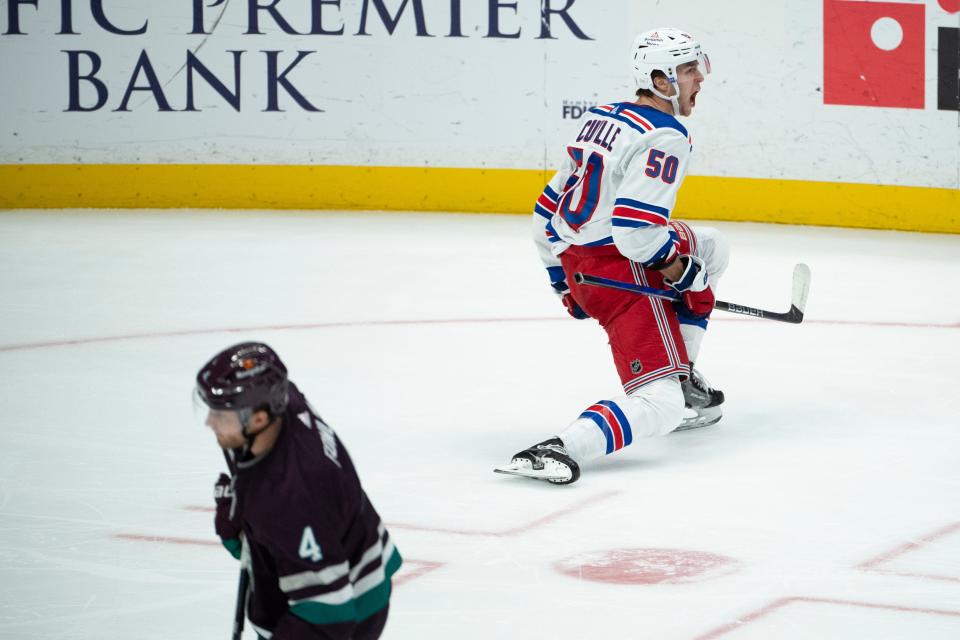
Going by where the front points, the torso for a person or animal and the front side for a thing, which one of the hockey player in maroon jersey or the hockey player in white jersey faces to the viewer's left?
the hockey player in maroon jersey

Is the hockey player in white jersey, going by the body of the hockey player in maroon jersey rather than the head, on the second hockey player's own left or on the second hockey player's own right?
on the second hockey player's own right

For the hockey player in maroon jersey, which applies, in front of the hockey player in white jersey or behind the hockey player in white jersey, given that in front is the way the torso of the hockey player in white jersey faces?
behind

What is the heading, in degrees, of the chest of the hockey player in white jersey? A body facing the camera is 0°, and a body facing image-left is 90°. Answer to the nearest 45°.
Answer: approximately 225°

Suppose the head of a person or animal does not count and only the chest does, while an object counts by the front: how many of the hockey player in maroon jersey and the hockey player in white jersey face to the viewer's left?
1

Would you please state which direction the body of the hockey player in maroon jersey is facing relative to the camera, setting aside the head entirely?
to the viewer's left

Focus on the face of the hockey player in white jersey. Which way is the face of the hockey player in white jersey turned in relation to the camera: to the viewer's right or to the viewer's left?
to the viewer's right
